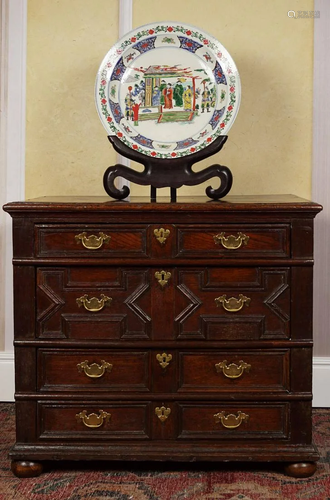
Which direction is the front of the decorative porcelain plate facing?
toward the camera

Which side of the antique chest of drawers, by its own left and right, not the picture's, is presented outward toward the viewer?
front

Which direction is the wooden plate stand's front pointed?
toward the camera
